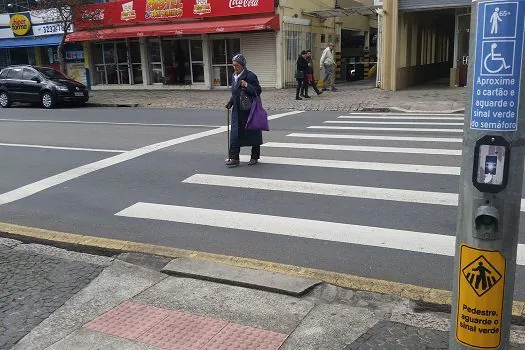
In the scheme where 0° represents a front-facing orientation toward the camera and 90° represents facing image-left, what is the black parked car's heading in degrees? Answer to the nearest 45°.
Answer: approximately 315°

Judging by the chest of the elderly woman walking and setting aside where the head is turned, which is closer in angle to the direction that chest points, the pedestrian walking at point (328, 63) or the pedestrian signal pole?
the pedestrian signal pole

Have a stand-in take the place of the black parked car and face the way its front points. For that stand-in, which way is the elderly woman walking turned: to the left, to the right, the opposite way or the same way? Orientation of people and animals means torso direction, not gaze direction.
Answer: to the right

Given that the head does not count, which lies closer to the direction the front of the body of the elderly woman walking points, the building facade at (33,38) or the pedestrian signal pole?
the pedestrian signal pole

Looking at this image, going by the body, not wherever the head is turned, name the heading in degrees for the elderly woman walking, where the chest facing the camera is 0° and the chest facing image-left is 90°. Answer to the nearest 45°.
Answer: approximately 45°

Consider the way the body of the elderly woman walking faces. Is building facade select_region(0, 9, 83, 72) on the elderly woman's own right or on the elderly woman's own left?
on the elderly woman's own right

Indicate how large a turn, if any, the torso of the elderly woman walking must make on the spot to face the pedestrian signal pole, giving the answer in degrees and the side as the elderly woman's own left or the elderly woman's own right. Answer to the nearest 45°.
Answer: approximately 45° to the elderly woman's own left

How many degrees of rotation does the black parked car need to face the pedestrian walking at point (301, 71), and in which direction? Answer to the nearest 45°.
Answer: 0° — it already faces them

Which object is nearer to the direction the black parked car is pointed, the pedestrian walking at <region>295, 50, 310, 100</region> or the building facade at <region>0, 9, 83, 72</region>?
the pedestrian walking
